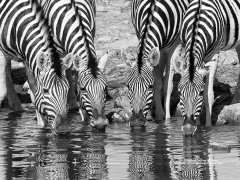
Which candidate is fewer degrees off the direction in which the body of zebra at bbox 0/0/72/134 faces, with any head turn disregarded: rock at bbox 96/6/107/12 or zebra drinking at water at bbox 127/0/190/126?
the zebra drinking at water

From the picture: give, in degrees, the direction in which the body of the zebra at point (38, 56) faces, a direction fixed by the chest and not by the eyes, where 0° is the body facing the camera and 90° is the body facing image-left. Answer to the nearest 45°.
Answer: approximately 315°

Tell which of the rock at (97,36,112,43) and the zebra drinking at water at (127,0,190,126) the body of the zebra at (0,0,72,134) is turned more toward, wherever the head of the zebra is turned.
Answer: the zebra drinking at water

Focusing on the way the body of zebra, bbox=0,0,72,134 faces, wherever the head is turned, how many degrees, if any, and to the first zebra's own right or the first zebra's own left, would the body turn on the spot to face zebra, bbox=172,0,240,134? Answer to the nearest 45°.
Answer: approximately 45° to the first zebra's own left

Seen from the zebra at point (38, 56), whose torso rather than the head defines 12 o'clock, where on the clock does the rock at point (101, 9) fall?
The rock is roughly at 8 o'clock from the zebra.

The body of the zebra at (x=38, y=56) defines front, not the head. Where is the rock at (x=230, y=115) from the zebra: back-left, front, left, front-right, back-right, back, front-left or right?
front-left
